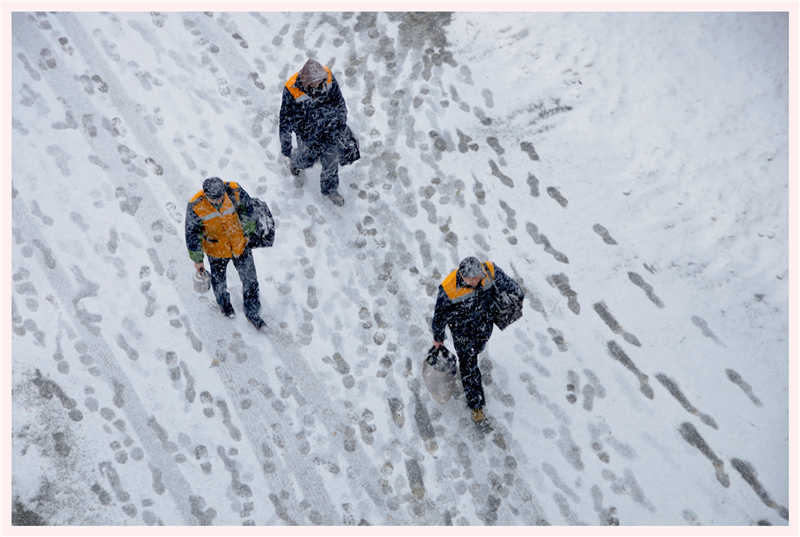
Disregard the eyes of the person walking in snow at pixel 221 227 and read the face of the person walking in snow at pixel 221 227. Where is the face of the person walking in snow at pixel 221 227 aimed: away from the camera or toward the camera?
toward the camera

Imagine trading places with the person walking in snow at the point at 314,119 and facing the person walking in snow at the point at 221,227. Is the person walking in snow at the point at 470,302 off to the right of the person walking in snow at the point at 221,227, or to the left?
left

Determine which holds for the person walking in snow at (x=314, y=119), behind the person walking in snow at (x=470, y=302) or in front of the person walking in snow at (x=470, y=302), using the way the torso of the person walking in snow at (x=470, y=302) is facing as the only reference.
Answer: behind

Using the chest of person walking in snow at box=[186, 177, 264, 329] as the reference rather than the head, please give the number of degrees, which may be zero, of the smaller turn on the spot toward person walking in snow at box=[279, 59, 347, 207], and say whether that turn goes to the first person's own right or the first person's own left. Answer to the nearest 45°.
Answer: approximately 135° to the first person's own left

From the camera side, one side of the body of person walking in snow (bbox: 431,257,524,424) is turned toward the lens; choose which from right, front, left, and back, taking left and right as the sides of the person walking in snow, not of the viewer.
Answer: front

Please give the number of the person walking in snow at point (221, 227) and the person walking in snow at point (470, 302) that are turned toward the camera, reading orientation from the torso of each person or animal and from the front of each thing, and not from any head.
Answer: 2

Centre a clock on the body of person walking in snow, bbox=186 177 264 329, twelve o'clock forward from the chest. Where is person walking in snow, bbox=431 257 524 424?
person walking in snow, bbox=431 257 524 424 is roughly at 10 o'clock from person walking in snow, bbox=186 177 264 329.

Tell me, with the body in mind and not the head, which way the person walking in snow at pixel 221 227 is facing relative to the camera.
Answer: toward the camera

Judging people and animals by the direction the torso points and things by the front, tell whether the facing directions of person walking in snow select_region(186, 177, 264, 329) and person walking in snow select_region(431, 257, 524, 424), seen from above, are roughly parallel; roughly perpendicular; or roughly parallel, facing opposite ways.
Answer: roughly parallel
